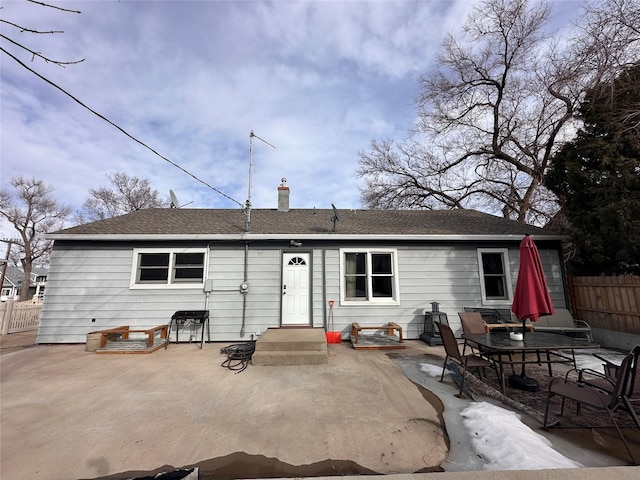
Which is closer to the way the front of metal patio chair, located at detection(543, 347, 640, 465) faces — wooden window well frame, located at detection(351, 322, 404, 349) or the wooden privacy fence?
the wooden window well frame

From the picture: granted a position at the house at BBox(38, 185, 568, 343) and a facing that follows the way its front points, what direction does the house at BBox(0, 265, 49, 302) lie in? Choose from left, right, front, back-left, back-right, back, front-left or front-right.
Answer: back-right

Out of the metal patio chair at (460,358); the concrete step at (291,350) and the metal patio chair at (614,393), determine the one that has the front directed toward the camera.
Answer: the concrete step

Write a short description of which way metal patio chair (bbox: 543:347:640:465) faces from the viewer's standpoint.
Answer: facing away from the viewer and to the left of the viewer

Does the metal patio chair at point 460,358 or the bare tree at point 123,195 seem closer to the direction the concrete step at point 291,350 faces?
the metal patio chair

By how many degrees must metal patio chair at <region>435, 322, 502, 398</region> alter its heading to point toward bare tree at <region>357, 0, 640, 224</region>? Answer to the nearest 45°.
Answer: approximately 45° to its left

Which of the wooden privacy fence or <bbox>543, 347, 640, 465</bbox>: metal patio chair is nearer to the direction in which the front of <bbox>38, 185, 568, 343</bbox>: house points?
the metal patio chair

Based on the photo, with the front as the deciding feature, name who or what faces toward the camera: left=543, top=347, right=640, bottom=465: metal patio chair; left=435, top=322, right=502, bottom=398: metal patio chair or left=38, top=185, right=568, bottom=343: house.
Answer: the house

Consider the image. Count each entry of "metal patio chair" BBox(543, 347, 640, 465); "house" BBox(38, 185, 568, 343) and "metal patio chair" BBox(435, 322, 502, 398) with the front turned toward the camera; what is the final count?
1

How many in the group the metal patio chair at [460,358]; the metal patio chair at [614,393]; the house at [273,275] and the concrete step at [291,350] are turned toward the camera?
2

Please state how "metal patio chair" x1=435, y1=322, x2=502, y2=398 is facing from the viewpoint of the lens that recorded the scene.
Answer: facing away from the viewer and to the right of the viewer

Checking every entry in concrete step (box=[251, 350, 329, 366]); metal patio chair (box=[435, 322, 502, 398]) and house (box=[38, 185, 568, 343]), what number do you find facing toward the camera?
2

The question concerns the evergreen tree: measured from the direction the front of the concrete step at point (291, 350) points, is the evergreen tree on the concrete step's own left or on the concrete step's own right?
on the concrete step's own left

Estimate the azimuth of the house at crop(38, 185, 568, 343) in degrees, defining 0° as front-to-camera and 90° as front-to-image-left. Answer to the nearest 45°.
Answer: approximately 0°

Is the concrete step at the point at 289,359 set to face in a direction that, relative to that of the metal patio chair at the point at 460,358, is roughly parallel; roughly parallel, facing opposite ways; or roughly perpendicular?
roughly perpendicular
